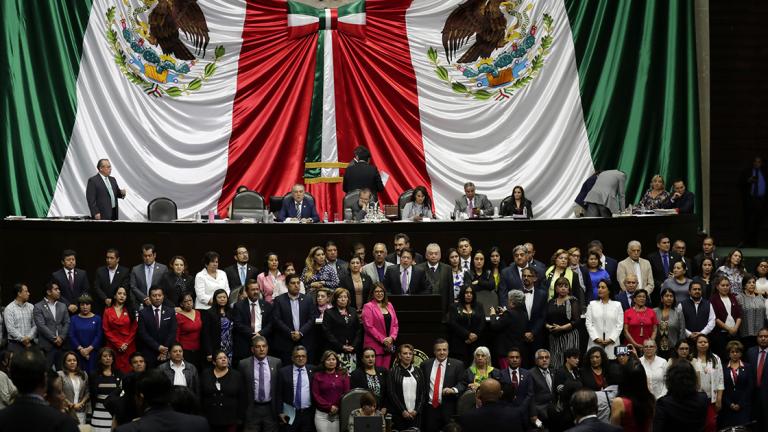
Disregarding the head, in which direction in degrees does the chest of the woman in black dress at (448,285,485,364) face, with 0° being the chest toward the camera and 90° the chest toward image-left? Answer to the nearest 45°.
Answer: approximately 0°

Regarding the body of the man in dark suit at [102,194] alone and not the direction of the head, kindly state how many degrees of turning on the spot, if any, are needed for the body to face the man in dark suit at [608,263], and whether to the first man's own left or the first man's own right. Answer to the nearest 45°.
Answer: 0° — they already face them

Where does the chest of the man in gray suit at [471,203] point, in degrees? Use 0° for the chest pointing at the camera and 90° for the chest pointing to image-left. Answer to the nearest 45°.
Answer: approximately 0°

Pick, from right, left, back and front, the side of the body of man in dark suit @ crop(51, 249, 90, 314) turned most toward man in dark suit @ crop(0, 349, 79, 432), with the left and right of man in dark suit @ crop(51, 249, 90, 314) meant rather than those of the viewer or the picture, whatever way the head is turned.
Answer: front

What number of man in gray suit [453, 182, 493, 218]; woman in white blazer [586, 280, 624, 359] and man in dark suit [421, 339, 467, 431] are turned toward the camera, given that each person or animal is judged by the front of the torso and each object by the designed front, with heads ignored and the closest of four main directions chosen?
3

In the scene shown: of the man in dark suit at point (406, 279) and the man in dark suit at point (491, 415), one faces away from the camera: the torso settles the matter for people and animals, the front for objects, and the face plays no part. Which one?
the man in dark suit at point (491, 415)

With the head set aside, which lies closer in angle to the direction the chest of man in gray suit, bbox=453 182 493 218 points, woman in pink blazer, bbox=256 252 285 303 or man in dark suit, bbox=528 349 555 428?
the man in dark suit

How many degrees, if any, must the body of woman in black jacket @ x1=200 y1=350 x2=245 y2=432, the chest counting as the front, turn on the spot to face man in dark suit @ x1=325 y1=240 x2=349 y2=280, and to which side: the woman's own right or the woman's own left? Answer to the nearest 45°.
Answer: approximately 135° to the woman's own left

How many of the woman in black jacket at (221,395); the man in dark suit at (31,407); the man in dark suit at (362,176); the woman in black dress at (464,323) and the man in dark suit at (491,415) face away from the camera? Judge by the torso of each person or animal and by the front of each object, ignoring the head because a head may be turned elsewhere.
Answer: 3

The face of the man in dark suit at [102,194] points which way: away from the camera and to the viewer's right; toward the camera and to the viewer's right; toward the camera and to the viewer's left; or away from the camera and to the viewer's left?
toward the camera and to the viewer's right

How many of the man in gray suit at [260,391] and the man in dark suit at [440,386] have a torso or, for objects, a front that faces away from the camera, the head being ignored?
0

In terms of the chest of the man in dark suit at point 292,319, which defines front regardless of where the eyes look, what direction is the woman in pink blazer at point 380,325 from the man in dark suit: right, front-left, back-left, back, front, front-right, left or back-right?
left
